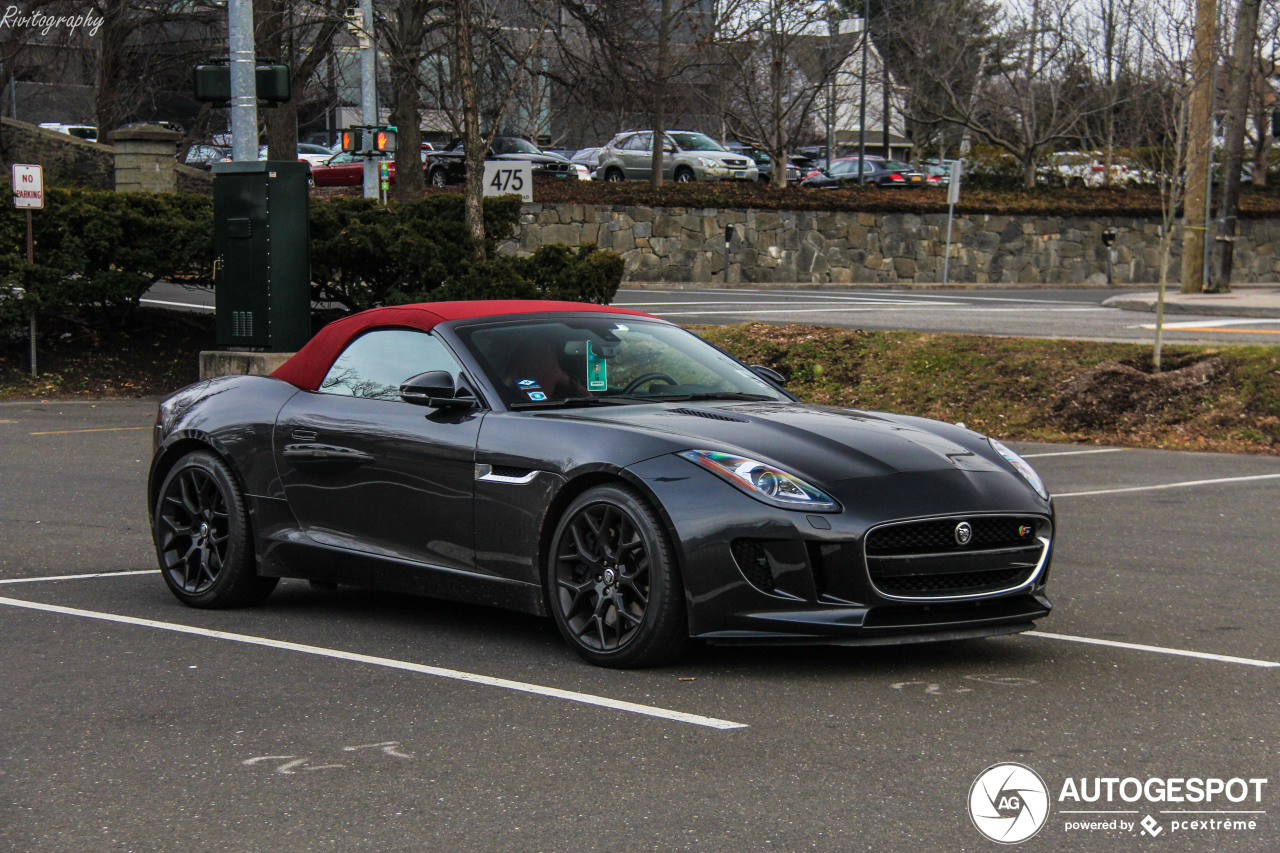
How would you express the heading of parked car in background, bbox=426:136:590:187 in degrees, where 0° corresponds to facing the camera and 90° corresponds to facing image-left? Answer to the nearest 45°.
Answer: approximately 315°

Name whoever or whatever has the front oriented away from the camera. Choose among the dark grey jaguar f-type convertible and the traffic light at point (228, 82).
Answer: the traffic light

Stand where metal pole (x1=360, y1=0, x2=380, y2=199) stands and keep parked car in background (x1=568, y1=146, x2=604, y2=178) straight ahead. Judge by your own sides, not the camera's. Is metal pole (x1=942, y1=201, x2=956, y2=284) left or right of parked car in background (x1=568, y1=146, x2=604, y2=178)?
right

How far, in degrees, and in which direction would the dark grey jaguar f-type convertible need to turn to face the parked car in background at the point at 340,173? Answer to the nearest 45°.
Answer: approximately 135° to its left

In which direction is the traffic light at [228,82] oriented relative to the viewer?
away from the camera

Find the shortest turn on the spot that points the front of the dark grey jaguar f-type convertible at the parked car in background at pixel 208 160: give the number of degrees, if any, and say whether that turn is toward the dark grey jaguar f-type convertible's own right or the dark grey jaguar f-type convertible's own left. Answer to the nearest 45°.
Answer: approximately 135° to the dark grey jaguar f-type convertible's own left
